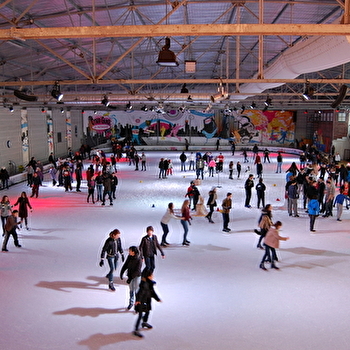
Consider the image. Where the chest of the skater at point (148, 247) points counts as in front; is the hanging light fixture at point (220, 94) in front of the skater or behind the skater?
behind

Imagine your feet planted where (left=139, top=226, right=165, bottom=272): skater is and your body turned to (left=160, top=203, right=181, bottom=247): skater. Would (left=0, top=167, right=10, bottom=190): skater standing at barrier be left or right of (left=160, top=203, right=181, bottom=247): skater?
left

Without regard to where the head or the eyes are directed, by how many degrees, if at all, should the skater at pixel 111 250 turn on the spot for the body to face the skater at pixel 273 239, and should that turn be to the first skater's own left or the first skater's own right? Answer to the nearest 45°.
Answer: approximately 45° to the first skater's own left

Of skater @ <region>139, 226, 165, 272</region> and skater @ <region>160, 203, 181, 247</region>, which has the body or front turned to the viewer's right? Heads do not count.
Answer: skater @ <region>160, 203, 181, 247</region>

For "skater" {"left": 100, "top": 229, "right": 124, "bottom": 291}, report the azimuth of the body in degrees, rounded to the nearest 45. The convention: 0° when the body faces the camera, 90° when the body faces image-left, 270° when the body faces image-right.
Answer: approximately 315°
